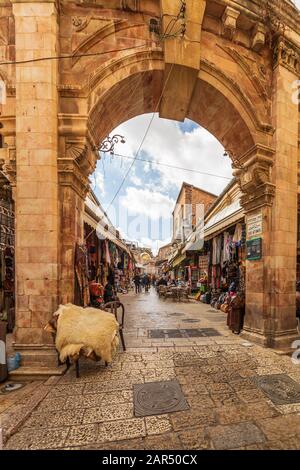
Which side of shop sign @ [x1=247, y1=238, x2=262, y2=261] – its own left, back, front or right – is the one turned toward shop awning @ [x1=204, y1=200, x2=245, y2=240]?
right

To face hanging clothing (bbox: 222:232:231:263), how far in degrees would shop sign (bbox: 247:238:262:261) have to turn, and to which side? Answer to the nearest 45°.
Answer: approximately 90° to its right

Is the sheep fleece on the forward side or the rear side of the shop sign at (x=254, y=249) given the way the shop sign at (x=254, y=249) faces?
on the forward side

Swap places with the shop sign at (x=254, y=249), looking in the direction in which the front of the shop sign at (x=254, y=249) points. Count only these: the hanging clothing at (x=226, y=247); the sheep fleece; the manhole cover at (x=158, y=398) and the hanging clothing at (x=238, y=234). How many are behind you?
2

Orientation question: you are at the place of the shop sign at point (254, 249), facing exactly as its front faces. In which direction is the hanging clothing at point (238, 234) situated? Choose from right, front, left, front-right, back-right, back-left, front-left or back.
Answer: right

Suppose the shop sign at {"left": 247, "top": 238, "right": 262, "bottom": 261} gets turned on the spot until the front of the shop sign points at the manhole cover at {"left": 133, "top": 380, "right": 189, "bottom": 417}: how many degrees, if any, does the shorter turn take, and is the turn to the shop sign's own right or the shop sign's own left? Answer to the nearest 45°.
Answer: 0° — it already faces it

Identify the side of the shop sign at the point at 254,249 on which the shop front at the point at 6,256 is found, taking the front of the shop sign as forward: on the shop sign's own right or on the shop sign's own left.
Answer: on the shop sign's own right

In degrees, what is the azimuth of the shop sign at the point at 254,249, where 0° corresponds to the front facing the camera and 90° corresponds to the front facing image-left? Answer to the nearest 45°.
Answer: approximately 0°
